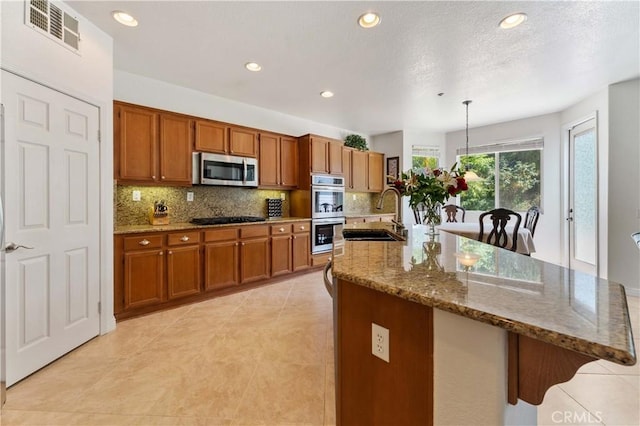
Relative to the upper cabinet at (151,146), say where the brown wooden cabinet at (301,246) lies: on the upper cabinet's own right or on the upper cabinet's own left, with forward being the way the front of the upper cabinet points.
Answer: on the upper cabinet's own left

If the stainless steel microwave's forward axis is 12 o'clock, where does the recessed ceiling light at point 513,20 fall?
The recessed ceiling light is roughly at 12 o'clock from the stainless steel microwave.

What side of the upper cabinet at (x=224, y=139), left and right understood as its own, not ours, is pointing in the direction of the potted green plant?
left

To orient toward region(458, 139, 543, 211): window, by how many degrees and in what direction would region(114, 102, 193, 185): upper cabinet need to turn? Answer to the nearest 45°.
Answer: approximately 45° to its left

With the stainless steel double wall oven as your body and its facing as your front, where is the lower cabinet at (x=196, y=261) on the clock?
The lower cabinet is roughly at 3 o'clock from the stainless steel double wall oven.

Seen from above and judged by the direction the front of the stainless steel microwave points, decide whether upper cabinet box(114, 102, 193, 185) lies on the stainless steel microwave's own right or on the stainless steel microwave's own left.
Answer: on the stainless steel microwave's own right

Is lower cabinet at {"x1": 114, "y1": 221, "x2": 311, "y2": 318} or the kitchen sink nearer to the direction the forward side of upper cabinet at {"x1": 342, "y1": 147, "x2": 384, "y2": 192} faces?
the kitchen sink
